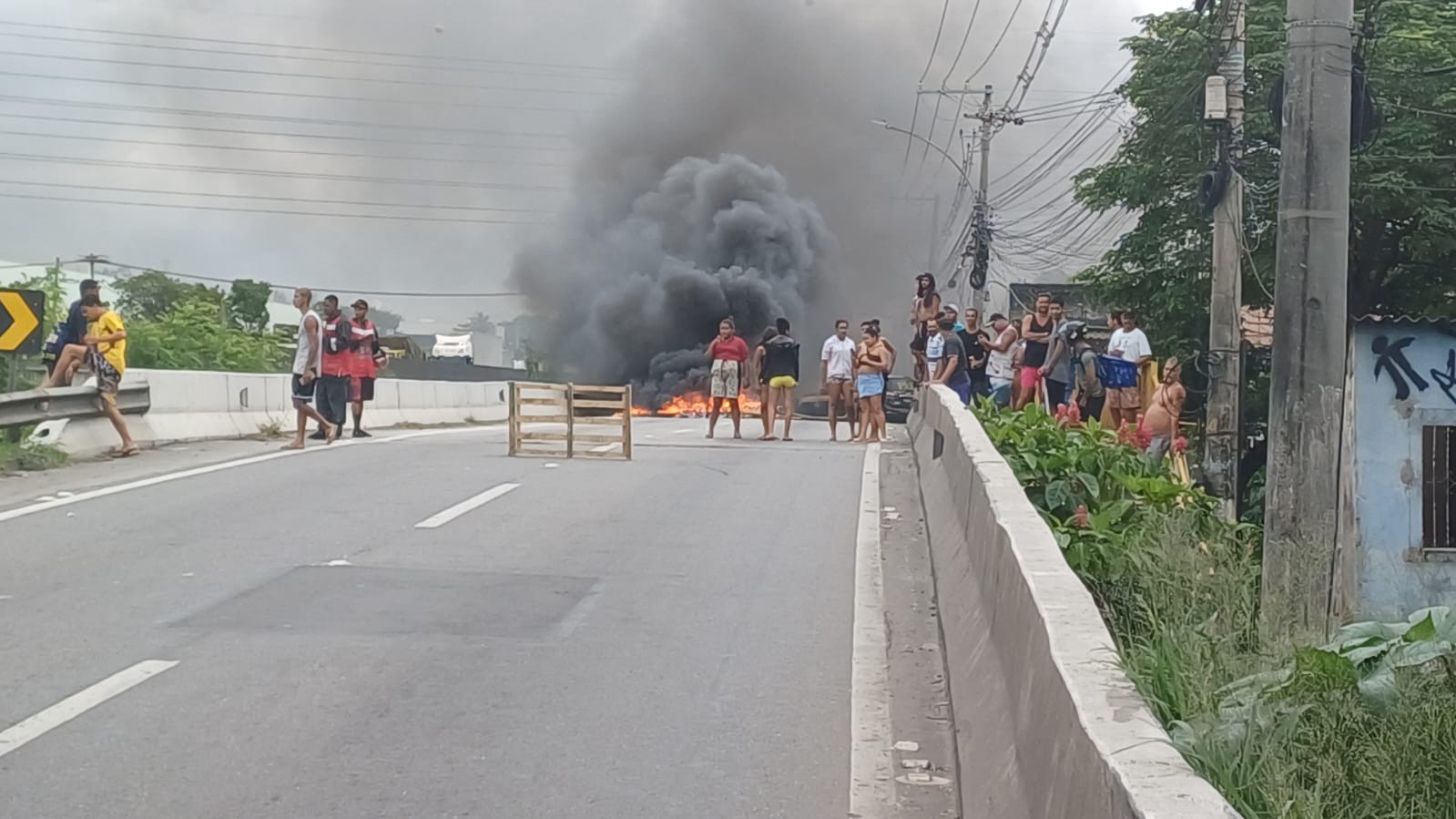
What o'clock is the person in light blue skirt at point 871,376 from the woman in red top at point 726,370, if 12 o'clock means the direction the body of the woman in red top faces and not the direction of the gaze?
The person in light blue skirt is roughly at 10 o'clock from the woman in red top.

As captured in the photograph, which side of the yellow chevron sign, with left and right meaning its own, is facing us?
front

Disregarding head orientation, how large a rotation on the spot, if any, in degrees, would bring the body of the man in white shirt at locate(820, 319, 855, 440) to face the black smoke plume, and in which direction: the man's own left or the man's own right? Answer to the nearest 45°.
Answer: approximately 180°

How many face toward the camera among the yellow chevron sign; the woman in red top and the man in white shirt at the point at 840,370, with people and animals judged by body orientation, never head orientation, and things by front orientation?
3

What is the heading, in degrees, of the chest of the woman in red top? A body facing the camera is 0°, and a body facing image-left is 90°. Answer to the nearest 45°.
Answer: approximately 0°

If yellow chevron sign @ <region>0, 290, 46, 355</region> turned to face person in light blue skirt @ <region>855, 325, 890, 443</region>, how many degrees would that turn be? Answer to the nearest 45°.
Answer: approximately 90° to its left
